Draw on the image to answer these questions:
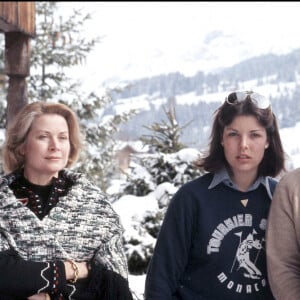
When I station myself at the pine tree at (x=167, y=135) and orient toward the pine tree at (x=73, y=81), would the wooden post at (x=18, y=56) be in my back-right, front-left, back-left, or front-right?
front-left

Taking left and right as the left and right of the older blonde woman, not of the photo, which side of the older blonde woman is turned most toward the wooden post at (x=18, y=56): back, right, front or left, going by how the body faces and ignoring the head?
back

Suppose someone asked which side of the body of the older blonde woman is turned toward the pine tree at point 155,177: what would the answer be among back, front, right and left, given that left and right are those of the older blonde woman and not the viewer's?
back

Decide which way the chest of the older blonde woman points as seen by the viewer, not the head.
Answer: toward the camera

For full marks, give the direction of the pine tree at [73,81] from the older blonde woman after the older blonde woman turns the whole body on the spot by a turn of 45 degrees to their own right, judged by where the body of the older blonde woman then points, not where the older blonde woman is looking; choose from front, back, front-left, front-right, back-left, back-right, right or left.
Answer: back-right

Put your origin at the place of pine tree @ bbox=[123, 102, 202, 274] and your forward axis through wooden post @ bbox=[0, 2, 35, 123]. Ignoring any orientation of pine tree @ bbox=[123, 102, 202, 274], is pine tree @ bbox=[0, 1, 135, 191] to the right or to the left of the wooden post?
right

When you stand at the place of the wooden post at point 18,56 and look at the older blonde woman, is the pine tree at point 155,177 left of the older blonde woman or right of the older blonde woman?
left

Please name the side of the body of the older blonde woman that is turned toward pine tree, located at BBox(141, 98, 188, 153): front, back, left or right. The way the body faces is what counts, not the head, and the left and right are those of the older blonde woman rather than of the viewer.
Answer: back
